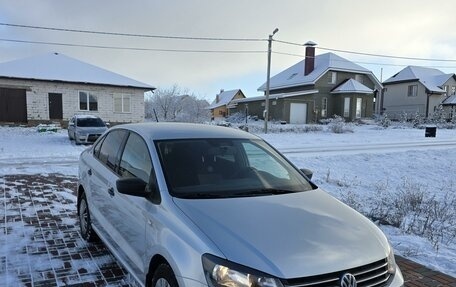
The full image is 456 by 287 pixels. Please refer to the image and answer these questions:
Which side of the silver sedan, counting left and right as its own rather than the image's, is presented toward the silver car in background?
back

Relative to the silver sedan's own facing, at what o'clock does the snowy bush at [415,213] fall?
The snowy bush is roughly at 9 o'clock from the silver sedan.

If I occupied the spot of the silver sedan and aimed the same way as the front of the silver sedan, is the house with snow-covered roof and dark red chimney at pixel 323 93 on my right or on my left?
on my left

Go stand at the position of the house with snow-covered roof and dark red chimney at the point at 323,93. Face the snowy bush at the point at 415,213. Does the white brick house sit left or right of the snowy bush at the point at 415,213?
right

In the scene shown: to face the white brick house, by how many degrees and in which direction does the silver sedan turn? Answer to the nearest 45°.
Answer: approximately 180°

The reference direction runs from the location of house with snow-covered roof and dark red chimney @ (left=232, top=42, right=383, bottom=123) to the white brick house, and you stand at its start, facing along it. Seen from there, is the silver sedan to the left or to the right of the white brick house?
left

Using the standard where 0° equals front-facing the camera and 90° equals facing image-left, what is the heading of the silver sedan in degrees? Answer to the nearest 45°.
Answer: approximately 315°
